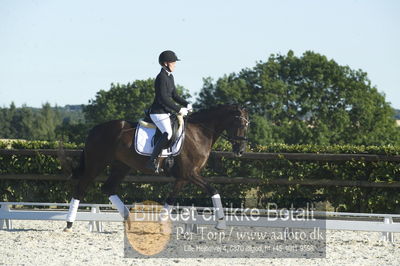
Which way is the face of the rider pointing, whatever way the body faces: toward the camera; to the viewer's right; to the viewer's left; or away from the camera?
to the viewer's right

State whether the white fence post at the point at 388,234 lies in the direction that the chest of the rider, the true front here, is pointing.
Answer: yes

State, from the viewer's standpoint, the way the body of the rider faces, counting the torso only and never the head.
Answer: to the viewer's right

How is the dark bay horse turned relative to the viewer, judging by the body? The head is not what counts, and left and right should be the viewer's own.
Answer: facing to the right of the viewer

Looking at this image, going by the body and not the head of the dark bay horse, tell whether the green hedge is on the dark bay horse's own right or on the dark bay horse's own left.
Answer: on the dark bay horse's own left
